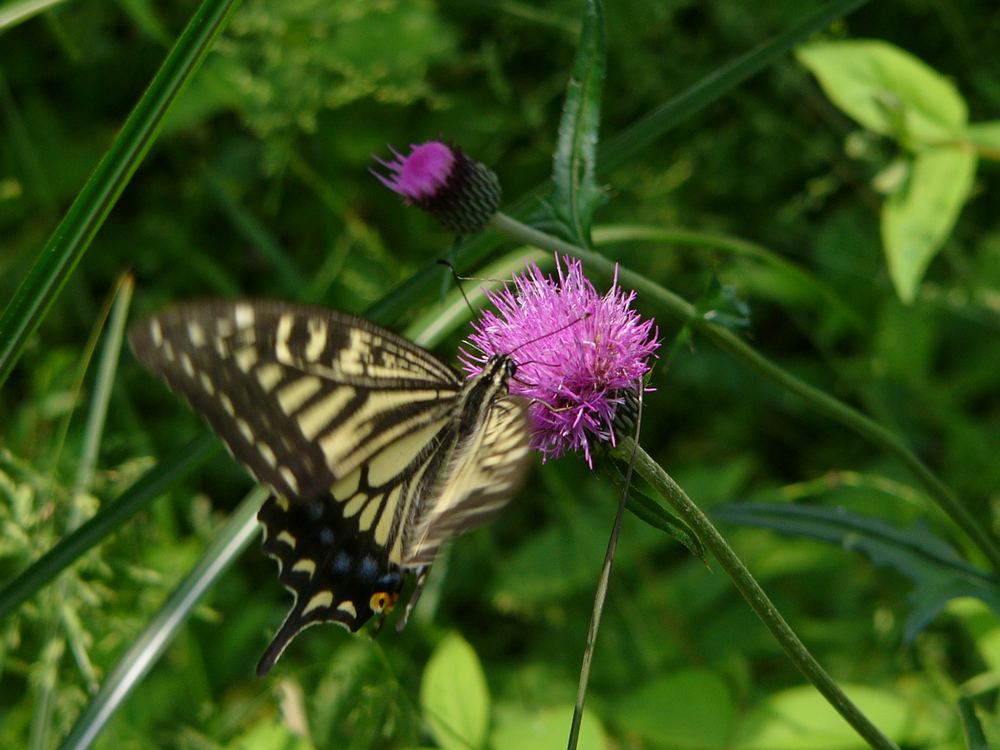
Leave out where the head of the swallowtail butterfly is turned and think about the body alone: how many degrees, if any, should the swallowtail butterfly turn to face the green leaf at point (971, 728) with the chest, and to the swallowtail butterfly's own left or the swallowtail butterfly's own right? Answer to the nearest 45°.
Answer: approximately 45° to the swallowtail butterfly's own right

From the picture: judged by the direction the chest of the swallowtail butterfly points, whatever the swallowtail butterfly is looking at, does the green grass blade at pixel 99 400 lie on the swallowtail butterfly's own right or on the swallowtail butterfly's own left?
on the swallowtail butterfly's own left

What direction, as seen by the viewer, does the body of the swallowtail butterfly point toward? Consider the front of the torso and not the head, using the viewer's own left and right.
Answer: facing away from the viewer and to the right of the viewer

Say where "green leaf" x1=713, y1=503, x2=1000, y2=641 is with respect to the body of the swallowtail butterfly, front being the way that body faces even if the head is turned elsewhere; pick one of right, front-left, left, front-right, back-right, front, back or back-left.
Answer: front-right

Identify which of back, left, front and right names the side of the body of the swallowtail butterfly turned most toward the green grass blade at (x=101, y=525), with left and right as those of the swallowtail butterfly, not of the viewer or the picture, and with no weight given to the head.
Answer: left
